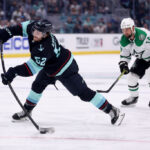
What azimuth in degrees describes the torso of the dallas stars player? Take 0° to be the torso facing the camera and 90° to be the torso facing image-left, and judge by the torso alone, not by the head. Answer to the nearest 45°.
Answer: approximately 45°

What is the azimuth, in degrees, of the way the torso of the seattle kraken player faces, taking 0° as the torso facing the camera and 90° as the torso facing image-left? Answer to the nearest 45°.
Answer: approximately 90°

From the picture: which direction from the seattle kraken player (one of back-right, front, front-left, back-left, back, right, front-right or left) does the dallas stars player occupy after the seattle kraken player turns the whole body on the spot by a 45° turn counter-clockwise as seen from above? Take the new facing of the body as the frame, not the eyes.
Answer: back
